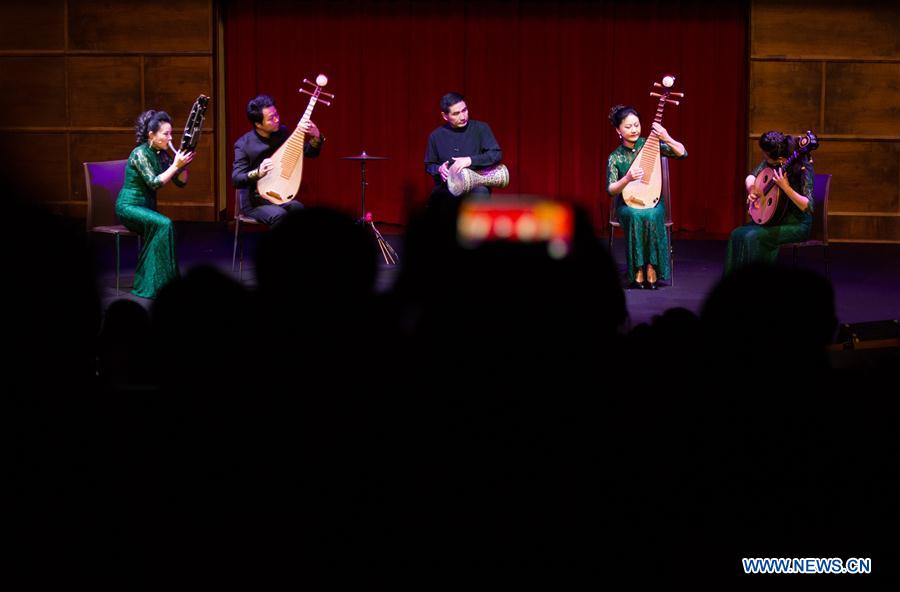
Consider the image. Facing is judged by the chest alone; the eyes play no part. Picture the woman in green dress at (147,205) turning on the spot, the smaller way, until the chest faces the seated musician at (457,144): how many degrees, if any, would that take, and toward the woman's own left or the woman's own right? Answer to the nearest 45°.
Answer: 0° — they already face them

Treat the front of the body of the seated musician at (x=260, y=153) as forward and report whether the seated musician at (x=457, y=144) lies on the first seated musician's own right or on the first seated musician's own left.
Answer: on the first seated musician's own left

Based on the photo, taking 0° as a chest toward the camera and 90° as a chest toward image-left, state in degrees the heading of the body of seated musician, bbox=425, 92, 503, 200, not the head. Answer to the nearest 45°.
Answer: approximately 0°

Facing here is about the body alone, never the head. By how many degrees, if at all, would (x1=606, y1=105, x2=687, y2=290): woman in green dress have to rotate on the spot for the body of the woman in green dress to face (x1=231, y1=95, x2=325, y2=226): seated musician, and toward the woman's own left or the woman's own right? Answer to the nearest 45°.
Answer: approximately 90° to the woman's own right

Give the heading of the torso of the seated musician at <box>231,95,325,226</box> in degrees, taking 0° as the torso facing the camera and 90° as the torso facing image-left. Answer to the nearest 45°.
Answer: approximately 315°

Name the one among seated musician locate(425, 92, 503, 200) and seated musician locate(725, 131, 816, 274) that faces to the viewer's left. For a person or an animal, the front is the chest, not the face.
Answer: seated musician locate(725, 131, 816, 274)
